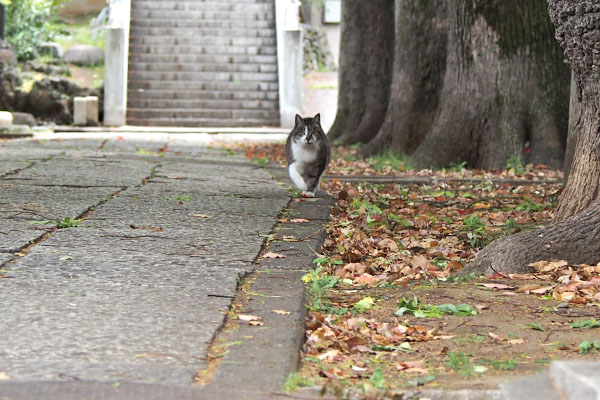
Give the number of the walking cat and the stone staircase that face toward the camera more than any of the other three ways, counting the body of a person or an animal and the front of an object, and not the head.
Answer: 2

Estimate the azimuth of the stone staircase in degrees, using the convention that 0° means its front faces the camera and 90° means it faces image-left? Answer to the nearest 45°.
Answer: approximately 0°

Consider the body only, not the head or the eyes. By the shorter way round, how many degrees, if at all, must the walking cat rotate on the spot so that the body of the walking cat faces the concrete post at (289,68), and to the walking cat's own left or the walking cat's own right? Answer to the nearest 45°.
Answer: approximately 180°

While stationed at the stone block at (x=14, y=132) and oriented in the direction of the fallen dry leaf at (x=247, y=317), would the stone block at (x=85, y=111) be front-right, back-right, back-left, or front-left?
back-left

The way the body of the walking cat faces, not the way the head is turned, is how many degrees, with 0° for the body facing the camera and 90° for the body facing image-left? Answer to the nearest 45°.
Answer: approximately 0°

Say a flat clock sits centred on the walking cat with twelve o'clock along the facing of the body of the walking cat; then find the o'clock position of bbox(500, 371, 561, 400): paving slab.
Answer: The paving slab is roughly at 12 o'clock from the walking cat.

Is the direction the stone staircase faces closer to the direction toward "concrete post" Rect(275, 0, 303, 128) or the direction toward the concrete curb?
the concrete curb

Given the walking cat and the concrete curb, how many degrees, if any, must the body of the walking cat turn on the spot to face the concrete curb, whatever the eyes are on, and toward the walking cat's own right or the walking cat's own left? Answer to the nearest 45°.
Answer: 0° — it already faces it
